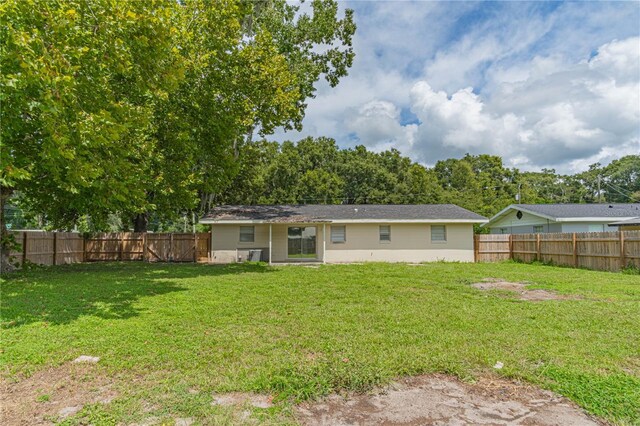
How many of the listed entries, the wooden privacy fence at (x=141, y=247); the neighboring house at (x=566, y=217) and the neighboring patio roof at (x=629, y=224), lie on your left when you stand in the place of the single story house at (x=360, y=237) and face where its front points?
1

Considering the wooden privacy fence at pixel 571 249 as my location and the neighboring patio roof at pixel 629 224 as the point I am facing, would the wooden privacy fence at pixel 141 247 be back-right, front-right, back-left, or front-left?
back-left

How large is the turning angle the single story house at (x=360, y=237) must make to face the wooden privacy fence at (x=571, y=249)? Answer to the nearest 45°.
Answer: approximately 90° to its right

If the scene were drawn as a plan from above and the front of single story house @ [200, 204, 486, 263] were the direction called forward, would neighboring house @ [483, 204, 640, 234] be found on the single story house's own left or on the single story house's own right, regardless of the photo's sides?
on the single story house's own right

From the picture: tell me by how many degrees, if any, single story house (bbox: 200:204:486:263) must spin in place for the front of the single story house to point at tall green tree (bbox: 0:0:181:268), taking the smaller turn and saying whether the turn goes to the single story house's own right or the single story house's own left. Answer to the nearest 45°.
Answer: approximately 135° to the single story house's own left

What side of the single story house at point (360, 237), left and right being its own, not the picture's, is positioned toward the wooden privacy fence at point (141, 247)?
left

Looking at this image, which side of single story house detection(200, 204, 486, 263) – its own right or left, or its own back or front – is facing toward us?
back

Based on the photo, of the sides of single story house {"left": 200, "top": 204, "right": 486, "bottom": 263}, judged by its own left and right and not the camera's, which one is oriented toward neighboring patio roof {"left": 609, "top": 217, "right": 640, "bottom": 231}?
right

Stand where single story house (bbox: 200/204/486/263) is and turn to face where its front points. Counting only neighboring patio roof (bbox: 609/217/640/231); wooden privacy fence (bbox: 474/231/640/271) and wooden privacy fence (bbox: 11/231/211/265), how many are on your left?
1

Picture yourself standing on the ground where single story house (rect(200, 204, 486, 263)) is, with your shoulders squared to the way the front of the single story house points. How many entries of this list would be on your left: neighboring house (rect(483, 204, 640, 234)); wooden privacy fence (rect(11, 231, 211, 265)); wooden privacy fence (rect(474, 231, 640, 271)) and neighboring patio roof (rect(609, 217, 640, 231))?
1
